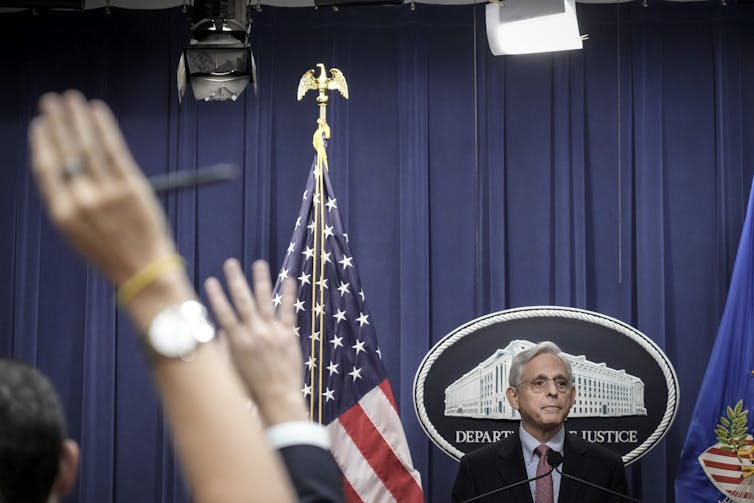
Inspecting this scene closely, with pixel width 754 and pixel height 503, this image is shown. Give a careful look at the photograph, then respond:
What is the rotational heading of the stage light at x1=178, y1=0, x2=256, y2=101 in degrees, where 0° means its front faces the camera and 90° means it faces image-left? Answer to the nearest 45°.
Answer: approximately 0°

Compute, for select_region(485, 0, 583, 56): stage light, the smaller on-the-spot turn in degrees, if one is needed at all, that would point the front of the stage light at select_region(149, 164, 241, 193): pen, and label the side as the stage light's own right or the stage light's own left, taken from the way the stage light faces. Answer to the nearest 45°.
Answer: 0° — it already faces it
